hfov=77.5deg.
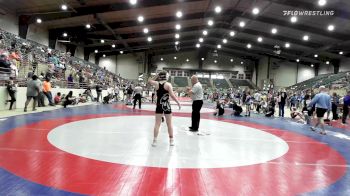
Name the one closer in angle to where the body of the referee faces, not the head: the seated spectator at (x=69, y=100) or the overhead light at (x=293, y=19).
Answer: the seated spectator

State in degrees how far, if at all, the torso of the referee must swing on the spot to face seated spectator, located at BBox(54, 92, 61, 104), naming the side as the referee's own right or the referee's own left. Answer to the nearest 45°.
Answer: approximately 45° to the referee's own right

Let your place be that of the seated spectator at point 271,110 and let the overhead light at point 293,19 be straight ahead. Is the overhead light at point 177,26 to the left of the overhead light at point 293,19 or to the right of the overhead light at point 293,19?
left

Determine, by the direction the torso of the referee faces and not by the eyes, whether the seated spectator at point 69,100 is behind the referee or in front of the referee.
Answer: in front

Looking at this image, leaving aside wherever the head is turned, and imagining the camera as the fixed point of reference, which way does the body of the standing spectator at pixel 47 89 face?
to the viewer's right

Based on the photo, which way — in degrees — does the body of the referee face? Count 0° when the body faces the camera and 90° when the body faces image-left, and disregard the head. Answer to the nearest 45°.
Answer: approximately 90°

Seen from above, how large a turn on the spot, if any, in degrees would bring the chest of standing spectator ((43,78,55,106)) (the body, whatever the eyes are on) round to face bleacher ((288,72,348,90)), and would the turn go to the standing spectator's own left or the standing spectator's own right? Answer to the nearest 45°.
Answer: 0° — they already face it

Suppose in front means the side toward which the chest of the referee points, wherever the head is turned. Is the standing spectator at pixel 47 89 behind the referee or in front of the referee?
in front

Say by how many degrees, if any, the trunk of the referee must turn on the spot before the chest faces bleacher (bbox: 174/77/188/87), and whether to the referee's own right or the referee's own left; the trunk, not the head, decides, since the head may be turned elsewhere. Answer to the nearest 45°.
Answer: approximately 90° to the referee's own right

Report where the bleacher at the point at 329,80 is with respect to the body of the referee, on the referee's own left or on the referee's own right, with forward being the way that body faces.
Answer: on the referee's own right

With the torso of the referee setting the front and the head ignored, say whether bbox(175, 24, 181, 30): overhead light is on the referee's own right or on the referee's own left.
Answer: on the referee's own right

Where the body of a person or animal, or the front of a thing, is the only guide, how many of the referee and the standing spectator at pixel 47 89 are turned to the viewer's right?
1
